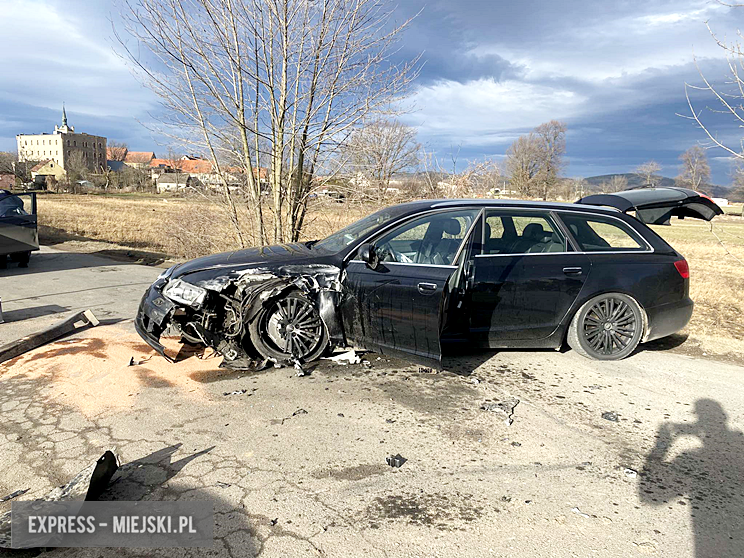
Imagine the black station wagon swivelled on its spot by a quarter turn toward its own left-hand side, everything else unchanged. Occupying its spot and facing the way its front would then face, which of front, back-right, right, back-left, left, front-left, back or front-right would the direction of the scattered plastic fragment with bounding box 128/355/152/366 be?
right

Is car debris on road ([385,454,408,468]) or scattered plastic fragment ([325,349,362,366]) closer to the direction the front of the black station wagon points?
the scattered plastic fragment

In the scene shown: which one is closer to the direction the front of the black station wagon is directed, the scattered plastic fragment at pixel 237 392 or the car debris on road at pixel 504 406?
the scattered plastic fragment

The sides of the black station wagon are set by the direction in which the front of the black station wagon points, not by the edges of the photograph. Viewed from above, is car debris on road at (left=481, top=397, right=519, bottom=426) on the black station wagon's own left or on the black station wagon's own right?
on the black station wagon's own left

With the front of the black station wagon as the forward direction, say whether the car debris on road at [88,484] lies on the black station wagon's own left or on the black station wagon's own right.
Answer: on the black station wagon's own left

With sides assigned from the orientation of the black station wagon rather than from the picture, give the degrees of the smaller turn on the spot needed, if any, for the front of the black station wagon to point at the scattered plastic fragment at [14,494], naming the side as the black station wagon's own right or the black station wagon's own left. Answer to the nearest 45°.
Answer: approximately 45° to the black station wagon's own left

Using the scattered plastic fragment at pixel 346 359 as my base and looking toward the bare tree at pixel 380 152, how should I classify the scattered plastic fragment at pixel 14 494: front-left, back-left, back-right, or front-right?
back-left

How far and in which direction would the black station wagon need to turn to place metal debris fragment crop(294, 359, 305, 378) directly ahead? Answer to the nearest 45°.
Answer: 0° — it already faces it

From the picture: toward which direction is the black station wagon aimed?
to the viewer's left

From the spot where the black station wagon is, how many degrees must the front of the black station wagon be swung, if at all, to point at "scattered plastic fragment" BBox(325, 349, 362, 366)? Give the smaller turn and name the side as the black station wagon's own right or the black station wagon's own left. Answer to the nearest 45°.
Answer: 0° — it already faces it
